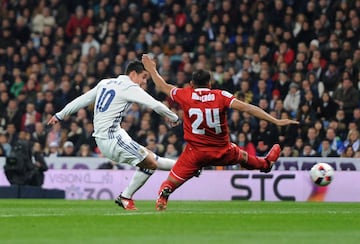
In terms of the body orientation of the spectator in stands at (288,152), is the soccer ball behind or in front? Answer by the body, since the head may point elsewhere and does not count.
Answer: in front

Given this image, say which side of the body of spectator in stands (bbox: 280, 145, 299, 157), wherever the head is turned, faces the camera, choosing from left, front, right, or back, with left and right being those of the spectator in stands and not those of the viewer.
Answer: front

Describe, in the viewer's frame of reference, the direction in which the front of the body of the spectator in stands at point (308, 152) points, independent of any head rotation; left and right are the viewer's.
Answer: facing the viewer

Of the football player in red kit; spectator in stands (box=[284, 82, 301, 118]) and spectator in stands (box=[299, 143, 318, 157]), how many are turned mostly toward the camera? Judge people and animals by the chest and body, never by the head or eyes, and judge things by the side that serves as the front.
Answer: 2

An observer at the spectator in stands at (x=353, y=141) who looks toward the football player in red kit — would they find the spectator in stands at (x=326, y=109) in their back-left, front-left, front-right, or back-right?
back-right

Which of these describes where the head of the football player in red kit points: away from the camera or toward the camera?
away from the camera

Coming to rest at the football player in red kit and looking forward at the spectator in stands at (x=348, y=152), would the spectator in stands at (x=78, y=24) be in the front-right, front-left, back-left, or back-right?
front-left

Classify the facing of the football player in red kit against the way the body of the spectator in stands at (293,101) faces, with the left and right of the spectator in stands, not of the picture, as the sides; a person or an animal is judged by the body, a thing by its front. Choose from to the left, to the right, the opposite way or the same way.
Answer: the opposite way

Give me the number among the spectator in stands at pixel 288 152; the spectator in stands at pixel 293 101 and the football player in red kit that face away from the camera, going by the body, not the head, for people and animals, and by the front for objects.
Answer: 1

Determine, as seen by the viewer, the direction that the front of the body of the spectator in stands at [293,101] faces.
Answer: toward the camera

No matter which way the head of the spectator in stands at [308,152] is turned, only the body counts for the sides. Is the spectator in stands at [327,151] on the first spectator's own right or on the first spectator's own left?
on the first spectator's own left

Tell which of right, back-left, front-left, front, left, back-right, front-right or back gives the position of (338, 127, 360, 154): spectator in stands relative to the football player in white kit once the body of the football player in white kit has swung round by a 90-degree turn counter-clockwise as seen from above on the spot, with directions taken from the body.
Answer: right

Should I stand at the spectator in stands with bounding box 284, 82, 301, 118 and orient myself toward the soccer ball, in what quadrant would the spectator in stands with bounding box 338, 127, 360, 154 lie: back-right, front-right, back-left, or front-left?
front-left

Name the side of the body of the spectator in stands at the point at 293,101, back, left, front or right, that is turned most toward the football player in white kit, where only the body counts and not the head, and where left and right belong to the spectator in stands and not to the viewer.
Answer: front

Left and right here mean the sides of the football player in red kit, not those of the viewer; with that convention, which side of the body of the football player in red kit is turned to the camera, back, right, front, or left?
back

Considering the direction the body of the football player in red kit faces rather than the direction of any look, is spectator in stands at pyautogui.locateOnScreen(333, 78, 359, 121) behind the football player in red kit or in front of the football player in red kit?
in front
